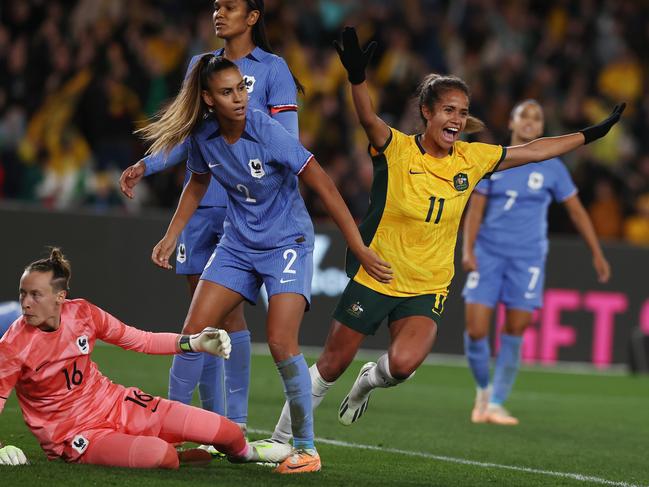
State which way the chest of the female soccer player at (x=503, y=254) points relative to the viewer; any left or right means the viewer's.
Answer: facing the viewer

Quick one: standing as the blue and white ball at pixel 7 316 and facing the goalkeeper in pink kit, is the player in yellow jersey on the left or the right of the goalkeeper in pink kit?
left

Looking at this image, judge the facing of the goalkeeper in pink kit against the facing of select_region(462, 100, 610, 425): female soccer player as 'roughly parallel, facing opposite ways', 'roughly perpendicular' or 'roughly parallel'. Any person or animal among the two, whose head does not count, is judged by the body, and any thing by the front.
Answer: roughly parallel

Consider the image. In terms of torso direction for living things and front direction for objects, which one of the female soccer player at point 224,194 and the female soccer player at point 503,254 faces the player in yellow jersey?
the female soccer player at point 503,254

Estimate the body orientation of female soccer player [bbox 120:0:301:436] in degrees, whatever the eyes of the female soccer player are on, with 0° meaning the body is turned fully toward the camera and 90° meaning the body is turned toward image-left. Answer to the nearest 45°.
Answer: approximately 45°

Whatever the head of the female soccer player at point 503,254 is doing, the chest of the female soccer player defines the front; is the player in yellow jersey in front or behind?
in front

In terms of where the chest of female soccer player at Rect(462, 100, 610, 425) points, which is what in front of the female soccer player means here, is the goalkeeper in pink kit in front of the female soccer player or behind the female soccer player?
in front

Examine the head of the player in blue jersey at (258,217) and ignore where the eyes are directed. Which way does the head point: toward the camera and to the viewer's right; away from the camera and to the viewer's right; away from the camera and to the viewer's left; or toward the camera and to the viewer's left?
toward the camera and to the viewer's right

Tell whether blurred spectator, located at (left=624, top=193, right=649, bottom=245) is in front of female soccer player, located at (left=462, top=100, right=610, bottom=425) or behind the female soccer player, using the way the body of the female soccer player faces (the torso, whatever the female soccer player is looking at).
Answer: behind
